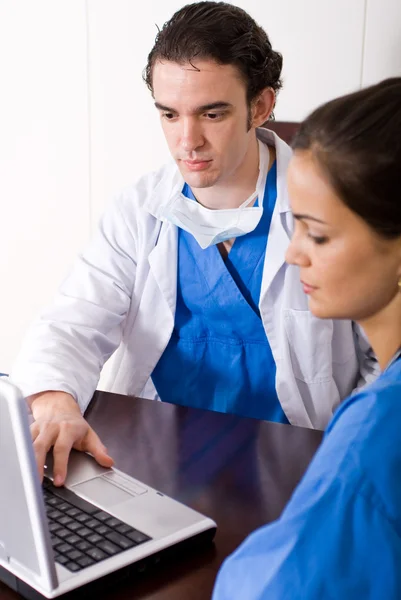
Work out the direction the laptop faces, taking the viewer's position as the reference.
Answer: facing away from the viewer and to the right of the viewer

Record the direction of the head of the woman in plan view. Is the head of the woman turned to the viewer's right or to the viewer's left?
to the viewer's left

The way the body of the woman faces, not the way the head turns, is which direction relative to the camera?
to the viewer's left

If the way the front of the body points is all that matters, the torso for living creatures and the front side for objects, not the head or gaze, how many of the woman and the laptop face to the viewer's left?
1

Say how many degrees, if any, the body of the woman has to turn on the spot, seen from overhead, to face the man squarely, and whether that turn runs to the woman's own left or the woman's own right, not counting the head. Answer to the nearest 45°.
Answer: approximately 90° to the woman's own right

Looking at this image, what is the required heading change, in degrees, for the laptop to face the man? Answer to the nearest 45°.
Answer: approximately 45° to its left
